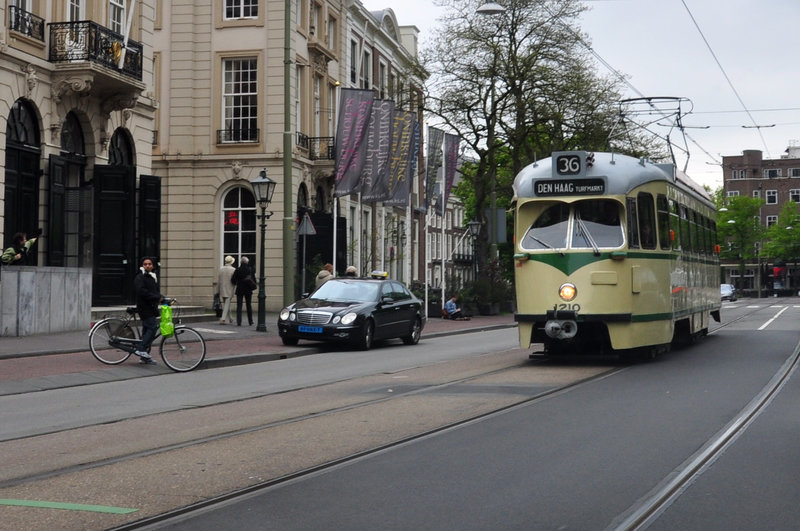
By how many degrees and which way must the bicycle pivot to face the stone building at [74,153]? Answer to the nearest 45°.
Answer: approximately 90° to its left

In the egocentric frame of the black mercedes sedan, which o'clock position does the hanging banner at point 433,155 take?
The hanging banner is roughly at 5 o'clock from the black mercedes sedan.

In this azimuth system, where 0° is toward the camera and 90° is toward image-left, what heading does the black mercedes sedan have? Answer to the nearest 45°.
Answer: approximately 45°

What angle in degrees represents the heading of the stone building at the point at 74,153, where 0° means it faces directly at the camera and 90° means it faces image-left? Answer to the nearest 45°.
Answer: approximately 315°

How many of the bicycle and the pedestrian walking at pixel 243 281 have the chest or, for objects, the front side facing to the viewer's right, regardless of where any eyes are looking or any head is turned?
1

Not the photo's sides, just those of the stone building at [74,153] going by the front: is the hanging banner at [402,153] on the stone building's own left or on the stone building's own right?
on the stone building's own left

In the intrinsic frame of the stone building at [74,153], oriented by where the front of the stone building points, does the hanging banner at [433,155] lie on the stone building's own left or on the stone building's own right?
on the stone building's own left

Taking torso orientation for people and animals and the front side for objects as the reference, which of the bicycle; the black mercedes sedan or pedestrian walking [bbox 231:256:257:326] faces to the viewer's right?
the bicycle
